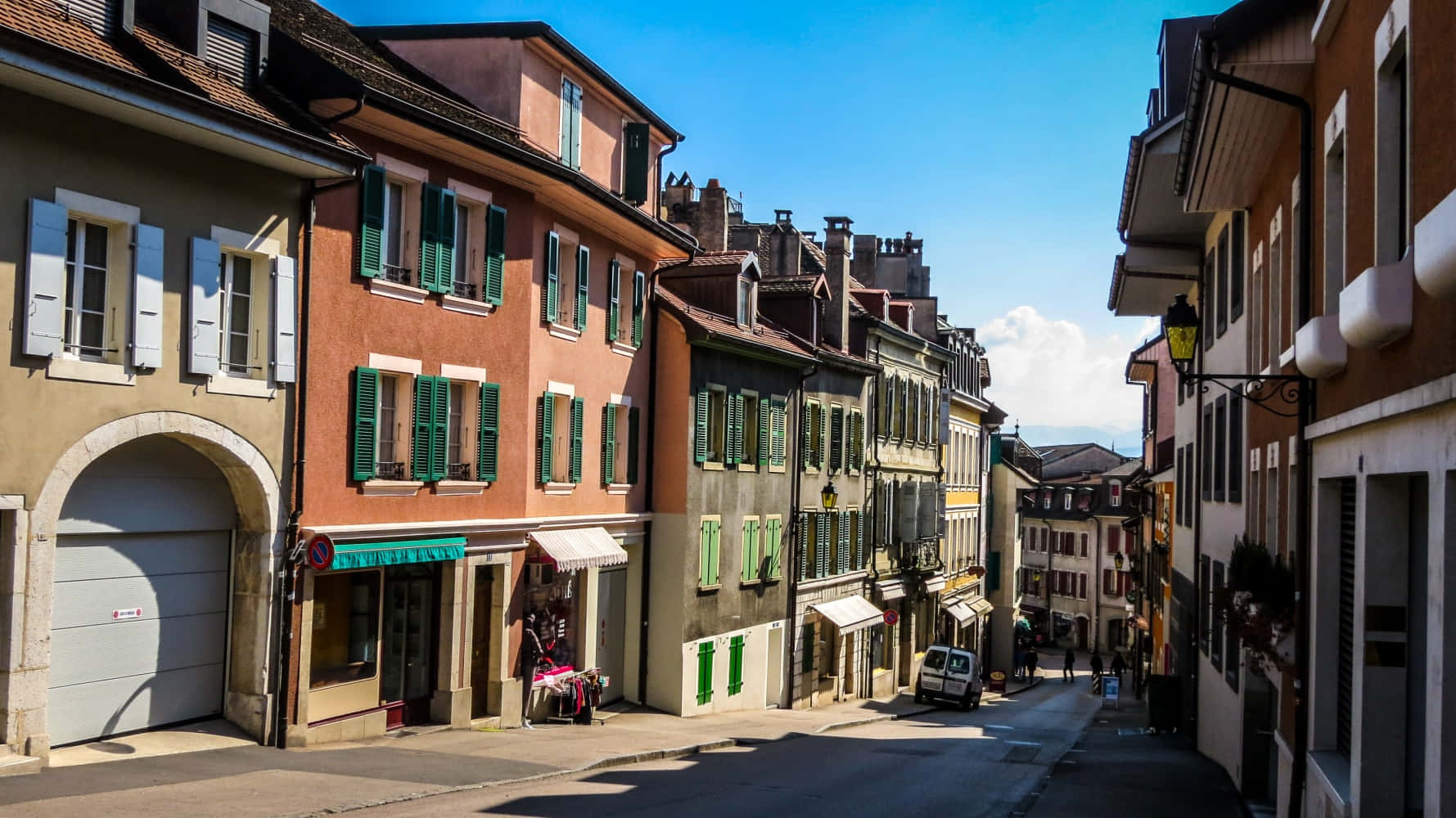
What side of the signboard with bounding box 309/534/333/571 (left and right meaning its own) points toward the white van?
back

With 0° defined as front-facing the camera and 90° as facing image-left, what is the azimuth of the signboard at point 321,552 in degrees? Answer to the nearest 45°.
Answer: approximately 45°
